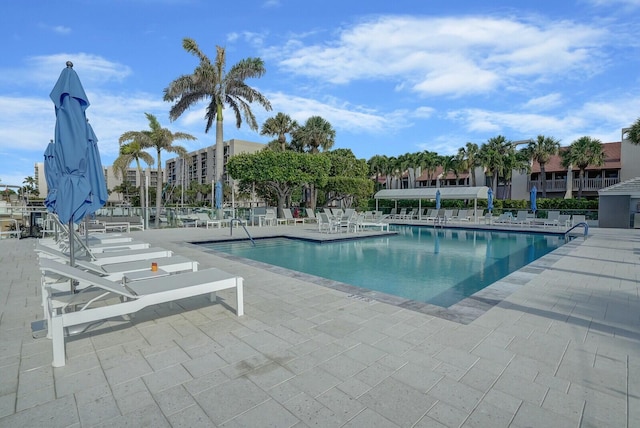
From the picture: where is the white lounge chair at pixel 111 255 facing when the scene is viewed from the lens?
facing to the right of the viewer

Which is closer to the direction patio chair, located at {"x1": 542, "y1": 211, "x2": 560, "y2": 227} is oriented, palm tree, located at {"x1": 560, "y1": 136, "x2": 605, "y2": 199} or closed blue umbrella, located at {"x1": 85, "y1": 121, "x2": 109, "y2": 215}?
the closed blue umbrella

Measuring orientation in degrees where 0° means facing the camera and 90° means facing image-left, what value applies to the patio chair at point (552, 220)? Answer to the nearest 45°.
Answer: approximately 45°

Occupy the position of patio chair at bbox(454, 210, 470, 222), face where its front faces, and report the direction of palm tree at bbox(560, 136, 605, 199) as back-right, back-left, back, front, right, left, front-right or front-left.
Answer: back

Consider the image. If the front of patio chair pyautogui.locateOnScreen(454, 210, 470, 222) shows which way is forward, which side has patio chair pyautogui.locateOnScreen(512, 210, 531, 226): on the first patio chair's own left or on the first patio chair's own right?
on the first patio chair's own left

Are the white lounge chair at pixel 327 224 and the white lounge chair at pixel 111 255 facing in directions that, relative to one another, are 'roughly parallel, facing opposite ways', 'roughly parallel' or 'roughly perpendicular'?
roughly perpendicular
